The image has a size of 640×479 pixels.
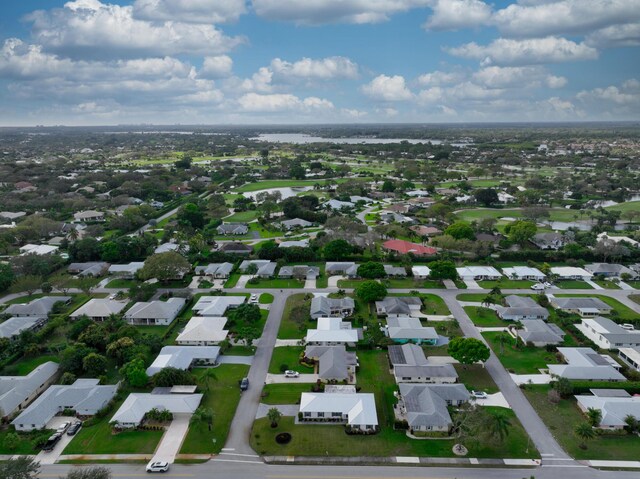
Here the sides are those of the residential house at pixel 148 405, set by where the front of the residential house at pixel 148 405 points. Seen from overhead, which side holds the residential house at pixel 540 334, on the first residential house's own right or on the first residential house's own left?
on the first residential house's own left

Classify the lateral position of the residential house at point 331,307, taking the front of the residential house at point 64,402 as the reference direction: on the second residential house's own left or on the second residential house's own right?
on the second residential house's own left

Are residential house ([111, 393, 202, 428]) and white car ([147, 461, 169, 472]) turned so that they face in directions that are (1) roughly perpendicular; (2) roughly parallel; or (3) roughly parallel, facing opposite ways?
roughly perpendicular

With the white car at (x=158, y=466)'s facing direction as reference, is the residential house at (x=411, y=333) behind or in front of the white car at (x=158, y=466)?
behind

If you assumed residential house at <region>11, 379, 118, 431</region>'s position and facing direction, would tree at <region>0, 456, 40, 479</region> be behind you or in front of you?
in front

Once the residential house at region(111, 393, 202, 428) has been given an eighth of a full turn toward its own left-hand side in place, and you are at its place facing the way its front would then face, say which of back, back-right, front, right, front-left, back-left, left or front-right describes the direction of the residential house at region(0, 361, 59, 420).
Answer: back

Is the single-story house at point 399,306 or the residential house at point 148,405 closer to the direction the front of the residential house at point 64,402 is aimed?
the residential house

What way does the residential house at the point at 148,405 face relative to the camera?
toward the camera

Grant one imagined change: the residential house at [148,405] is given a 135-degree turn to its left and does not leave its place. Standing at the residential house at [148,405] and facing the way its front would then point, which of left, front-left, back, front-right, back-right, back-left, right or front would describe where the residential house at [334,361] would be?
front-right

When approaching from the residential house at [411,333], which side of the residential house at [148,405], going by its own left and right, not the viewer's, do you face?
left

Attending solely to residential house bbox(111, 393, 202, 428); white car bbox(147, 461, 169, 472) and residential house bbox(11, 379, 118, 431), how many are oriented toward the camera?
2

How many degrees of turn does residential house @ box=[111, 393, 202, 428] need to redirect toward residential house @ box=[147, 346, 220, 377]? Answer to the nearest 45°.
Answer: approximately 135° to its left

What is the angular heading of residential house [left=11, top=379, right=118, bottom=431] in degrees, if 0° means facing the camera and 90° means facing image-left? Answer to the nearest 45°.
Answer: approximately 0°

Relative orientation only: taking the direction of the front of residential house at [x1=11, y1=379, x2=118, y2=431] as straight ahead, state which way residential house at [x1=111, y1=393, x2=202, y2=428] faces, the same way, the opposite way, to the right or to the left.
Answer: the same way

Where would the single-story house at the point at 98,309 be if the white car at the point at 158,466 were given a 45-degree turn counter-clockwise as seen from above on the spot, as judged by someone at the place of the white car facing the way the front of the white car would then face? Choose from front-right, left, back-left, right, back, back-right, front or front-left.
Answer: back-right

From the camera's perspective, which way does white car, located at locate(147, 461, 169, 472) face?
to the viewer's left

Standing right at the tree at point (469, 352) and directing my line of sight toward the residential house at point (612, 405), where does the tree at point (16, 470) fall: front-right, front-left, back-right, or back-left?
back-right

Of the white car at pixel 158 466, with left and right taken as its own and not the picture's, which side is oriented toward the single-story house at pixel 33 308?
right
